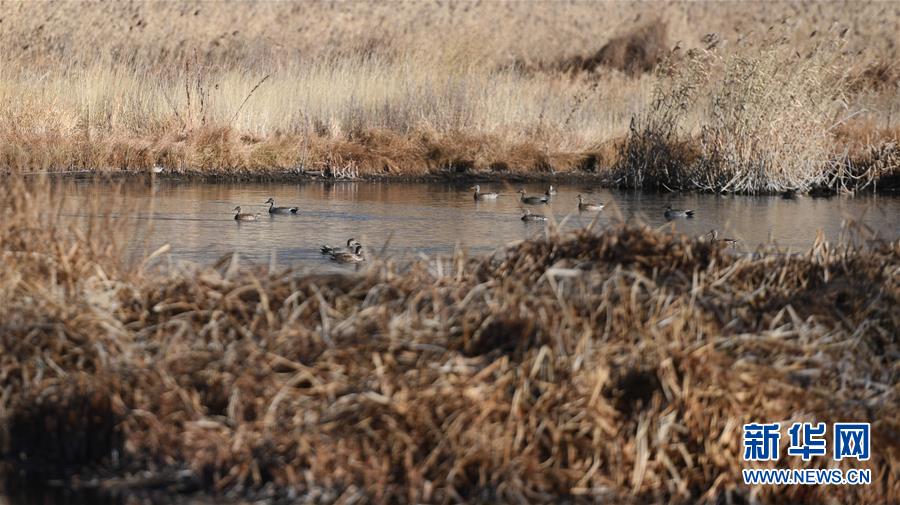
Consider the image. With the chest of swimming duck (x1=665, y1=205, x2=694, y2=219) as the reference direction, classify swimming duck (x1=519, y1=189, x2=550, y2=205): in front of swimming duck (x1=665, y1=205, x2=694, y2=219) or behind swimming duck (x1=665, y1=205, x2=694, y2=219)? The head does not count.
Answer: in front

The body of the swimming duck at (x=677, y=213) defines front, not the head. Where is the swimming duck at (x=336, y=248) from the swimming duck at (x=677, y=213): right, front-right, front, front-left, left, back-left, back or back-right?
front-left

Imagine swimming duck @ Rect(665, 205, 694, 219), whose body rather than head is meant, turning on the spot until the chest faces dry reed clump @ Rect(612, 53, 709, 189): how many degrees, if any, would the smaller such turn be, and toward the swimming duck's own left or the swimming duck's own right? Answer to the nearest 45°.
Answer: approximately 90° to the swimming duck's own right

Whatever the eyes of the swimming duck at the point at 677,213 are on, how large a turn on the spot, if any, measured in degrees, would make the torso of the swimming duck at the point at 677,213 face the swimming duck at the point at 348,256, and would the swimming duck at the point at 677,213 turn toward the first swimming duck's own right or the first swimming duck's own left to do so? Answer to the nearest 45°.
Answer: approximately 45° to the first swimming duck's own left

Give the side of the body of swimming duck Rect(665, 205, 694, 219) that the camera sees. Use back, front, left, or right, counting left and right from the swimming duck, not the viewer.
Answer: left

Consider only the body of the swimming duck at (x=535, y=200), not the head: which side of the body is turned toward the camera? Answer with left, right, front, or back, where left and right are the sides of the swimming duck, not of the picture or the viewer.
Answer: left

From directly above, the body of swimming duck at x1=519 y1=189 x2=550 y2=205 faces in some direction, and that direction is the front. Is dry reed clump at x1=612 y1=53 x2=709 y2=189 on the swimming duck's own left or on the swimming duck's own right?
on the swimming duck's own right

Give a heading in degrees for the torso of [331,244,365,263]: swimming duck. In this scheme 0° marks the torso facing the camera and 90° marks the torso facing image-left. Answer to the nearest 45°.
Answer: approximately 270°
